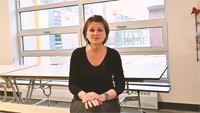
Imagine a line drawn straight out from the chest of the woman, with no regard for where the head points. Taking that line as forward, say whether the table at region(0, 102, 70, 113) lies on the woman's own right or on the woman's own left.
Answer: on the woman's own right

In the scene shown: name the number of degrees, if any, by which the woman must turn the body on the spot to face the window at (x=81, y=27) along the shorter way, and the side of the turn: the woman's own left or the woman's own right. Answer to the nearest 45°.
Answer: approximately 180°

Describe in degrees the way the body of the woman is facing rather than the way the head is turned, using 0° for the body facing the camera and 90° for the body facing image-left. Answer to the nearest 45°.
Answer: approximately 0°
